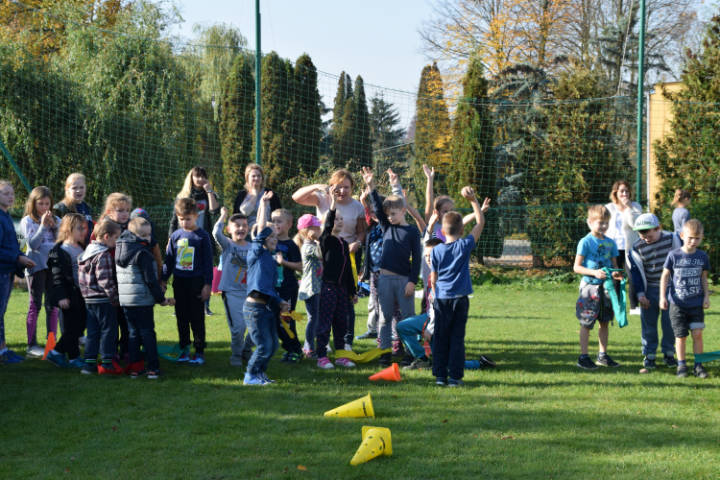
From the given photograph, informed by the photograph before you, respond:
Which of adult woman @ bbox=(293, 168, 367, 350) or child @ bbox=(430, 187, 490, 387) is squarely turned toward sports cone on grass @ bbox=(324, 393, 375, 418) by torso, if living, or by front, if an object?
the adult woman

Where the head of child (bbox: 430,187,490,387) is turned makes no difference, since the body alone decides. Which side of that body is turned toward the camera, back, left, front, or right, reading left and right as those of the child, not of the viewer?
back

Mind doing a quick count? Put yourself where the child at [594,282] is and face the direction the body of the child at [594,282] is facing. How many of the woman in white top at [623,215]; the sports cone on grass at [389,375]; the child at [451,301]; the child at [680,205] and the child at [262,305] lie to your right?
3

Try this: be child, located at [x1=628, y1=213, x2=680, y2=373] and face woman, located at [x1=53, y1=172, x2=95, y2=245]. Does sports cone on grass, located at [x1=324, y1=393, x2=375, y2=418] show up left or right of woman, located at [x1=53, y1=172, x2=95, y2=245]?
left

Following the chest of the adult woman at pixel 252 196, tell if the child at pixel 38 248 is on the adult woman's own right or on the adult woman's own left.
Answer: on the adult woman's own right

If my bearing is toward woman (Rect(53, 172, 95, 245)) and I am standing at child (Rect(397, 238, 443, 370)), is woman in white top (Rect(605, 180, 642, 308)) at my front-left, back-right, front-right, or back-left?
back-right

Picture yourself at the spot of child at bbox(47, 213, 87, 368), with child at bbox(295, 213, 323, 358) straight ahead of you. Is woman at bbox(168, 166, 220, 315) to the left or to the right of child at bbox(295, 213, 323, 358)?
left

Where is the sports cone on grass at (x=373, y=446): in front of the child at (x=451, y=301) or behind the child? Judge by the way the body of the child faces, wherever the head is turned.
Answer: behind
